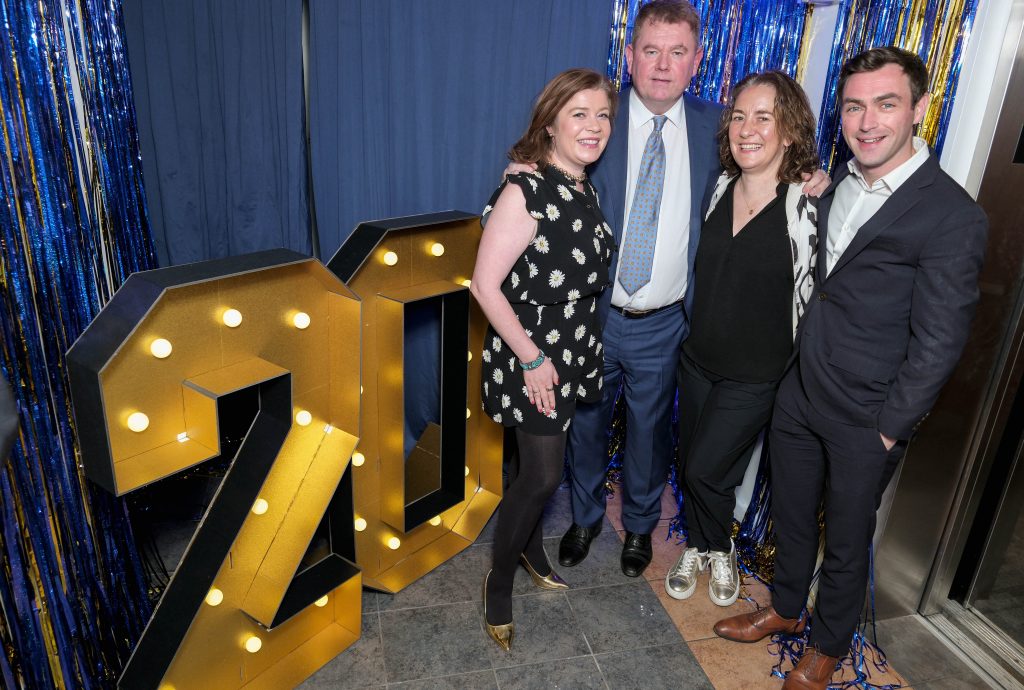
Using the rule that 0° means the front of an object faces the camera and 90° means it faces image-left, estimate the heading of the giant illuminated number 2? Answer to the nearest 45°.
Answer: approximately 315°

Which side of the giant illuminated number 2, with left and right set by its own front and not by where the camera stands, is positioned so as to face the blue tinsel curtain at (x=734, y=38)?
left

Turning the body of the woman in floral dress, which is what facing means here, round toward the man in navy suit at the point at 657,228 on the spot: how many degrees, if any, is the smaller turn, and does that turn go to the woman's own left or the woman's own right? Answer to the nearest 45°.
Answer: approximately 90° to the woman's own left

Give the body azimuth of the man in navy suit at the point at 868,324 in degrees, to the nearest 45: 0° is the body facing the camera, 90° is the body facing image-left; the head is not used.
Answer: approximately 45°

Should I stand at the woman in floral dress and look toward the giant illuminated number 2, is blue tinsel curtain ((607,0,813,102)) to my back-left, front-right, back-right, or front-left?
back-right

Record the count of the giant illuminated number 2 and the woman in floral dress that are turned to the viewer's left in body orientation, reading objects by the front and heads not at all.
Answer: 0

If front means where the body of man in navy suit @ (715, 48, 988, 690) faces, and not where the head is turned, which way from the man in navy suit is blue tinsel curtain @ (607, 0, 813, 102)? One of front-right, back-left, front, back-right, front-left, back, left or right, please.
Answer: right

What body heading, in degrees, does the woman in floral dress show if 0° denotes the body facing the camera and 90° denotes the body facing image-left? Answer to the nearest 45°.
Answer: approximately 315°
